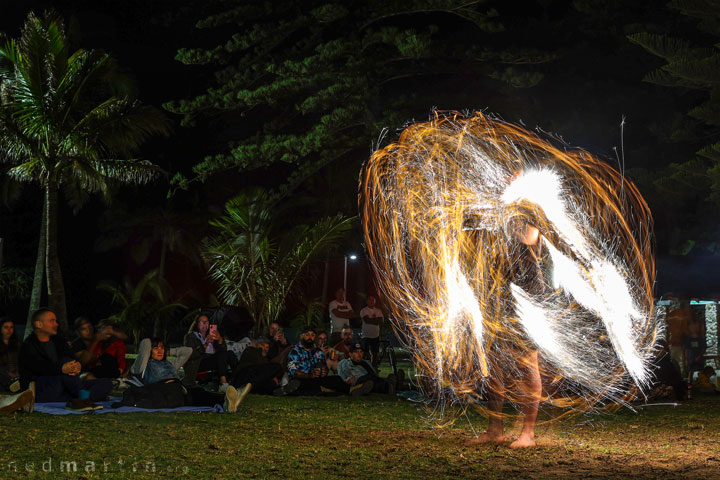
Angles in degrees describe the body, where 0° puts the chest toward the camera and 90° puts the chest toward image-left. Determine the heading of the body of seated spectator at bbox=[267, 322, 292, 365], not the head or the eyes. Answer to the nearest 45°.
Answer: approximately 315°

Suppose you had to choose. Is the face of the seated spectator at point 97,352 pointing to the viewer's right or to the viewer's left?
to the viewer's right

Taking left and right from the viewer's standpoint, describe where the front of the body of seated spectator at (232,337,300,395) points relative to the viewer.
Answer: facing the viewer and to the right of the viewer

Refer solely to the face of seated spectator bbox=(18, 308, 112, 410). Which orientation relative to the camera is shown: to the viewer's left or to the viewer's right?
to the viewer's right

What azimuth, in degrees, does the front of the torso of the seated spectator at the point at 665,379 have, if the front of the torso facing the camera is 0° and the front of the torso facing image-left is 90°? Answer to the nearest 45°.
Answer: approximately 45°

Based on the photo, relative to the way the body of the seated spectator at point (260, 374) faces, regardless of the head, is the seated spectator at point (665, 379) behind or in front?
in front

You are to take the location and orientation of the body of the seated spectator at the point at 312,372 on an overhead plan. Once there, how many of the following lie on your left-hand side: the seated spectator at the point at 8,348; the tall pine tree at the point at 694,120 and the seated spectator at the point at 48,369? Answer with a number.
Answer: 1

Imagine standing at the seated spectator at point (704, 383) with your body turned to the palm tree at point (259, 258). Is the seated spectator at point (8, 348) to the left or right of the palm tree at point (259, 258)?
left

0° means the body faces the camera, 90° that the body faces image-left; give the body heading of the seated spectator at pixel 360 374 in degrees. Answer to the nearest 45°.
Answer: approximately 315°

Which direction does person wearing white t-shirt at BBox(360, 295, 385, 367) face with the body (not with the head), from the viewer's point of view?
toward the camera

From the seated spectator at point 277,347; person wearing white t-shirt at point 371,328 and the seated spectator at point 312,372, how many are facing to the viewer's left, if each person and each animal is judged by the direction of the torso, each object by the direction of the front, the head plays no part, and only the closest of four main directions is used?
0

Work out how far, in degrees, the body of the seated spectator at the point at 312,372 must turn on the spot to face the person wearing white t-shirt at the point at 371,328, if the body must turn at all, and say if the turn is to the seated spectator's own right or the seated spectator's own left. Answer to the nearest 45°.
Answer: approximately 135° to the seated spectator's own left

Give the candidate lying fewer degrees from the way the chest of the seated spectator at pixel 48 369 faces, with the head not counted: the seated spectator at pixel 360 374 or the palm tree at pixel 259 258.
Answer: the seated spectator
